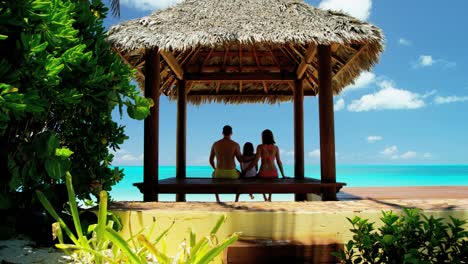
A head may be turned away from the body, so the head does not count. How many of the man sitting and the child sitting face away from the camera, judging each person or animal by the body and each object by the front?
2

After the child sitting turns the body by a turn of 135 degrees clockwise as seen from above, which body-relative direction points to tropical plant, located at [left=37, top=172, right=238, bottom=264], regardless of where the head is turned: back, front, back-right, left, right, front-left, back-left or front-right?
front-right

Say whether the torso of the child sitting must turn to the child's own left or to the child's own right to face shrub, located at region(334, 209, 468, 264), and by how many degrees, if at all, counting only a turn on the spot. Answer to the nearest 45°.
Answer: approximately 180°

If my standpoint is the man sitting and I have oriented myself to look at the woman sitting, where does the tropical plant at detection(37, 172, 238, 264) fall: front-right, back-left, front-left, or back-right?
back-right

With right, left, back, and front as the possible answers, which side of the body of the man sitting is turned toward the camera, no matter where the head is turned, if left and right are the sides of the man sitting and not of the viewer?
back

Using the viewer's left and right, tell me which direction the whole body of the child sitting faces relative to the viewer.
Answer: facing away from the viewer

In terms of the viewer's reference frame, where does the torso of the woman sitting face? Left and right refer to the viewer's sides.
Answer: facing away from the viewer

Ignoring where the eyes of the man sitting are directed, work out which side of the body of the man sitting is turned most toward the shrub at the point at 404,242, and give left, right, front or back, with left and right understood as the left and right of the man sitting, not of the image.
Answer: back

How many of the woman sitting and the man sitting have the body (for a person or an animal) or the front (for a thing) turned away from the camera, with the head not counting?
2
